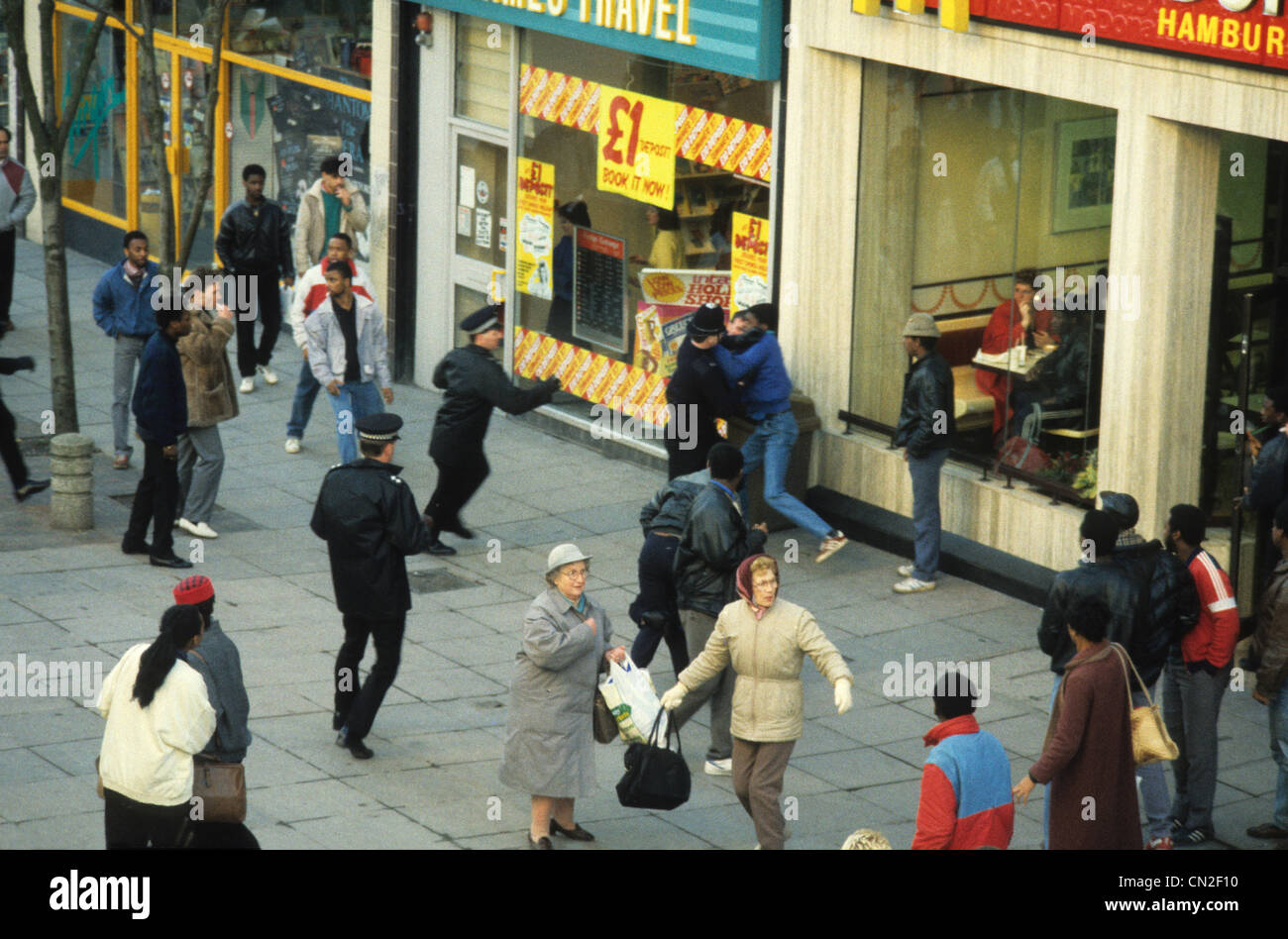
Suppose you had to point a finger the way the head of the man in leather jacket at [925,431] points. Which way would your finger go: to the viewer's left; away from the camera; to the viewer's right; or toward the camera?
to the viewer's left

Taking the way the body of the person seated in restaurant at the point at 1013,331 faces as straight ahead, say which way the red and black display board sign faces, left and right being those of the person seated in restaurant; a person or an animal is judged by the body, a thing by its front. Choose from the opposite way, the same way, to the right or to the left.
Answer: to the right

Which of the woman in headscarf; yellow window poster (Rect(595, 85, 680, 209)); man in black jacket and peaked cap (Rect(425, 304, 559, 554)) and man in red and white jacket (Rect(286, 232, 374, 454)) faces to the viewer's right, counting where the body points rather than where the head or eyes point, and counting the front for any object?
the man in black jacket and peaked cap

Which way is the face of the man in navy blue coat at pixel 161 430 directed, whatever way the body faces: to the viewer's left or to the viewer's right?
to the viewer's right

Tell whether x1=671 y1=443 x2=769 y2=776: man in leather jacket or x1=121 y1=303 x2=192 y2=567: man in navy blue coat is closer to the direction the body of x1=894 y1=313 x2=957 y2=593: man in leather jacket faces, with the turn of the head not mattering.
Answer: the man in navy blue coat

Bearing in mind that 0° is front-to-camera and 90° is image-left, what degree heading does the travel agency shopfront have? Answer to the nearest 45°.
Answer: approximately 45°

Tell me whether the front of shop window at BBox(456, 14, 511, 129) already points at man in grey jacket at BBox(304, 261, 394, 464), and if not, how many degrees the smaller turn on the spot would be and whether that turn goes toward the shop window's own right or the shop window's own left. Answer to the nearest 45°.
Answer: approximately 45° to the shop window's own left

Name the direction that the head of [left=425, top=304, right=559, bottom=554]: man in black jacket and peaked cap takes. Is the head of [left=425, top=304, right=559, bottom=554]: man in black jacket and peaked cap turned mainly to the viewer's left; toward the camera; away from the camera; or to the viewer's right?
to the viewer's right

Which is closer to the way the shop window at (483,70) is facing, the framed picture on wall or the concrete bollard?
the concrete bollard

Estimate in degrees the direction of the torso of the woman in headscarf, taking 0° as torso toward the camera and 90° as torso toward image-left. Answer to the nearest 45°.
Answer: approximately 0°

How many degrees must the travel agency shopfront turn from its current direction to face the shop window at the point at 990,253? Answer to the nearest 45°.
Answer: approximately 90° to its left

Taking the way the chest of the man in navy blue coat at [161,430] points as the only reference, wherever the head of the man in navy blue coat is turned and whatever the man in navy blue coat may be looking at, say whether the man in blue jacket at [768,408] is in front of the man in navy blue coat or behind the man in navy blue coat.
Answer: in front

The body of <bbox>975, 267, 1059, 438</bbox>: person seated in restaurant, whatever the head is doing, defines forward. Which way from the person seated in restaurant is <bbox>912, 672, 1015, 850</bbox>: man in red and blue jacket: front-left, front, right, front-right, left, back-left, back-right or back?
front-right
